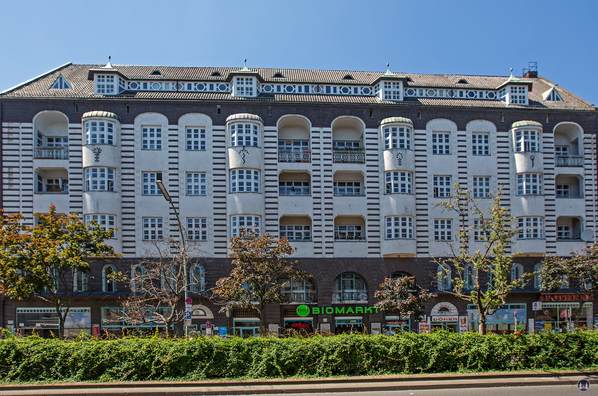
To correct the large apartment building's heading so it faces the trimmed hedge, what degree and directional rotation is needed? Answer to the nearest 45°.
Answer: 0° — it already faces it

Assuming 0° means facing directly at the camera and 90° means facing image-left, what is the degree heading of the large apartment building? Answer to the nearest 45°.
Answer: approximately 0°

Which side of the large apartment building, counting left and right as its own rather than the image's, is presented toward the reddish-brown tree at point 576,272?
left

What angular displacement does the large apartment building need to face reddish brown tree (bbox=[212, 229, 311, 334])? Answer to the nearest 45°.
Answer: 0° — it already faces it
